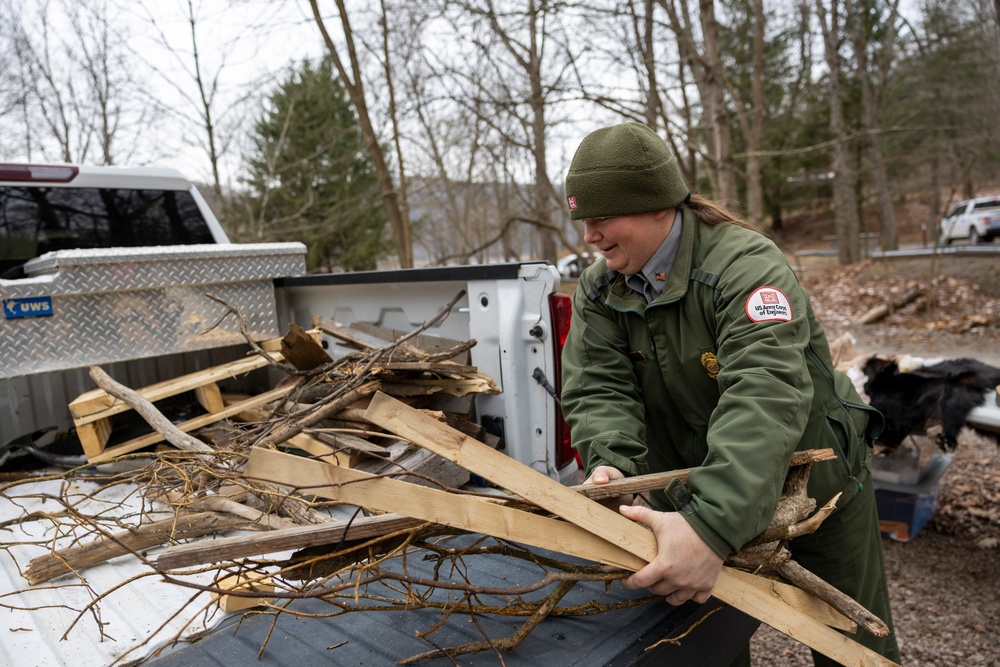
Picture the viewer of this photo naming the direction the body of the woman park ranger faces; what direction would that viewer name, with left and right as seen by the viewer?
facing the viewer and to the left of the viewer

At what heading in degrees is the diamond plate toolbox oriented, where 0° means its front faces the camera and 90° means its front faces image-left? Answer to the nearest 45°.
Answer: approximately 315°

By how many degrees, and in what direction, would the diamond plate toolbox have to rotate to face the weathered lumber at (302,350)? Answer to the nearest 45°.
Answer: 0° — it already faces it

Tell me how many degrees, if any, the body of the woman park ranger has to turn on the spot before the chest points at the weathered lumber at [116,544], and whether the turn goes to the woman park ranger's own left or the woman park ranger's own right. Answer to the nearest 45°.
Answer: approximately 45° to the woman park ranger's own right

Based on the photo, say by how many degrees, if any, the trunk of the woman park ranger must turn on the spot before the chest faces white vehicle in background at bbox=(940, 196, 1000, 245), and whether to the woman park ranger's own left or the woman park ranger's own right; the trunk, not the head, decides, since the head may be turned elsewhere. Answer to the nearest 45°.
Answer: approximately 135° to the woman park ranger's own right

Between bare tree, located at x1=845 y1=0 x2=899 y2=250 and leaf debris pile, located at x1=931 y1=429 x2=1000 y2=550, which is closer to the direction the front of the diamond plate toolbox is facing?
the leaf debris pile

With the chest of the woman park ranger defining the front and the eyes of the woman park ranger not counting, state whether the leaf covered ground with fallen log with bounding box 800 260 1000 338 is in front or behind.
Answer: behind

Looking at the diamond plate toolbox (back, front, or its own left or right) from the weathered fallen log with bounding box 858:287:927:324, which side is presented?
left

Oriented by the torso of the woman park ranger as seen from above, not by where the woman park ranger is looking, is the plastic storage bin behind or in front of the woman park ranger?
behind
